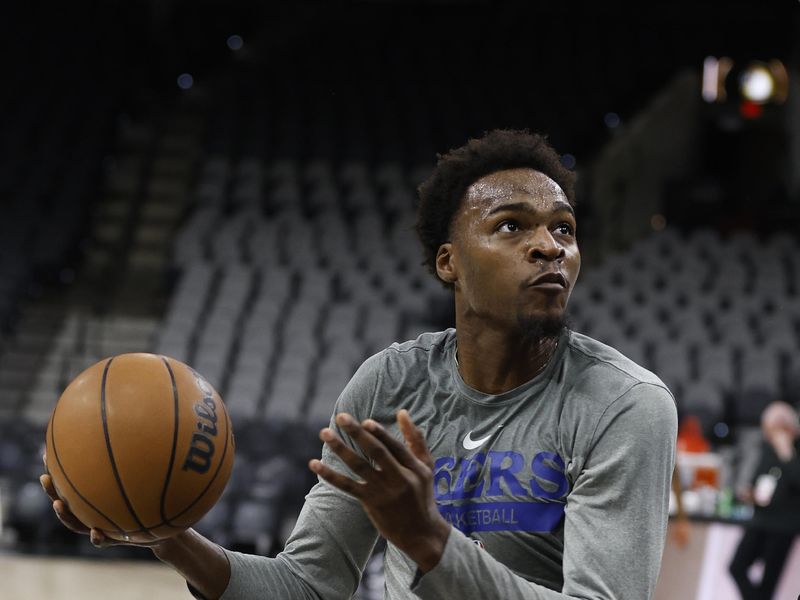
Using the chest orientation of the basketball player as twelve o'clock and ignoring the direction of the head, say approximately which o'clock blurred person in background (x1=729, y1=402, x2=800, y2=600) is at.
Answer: The blurred person in background is roughly at 7 o'clock from the basketball player.

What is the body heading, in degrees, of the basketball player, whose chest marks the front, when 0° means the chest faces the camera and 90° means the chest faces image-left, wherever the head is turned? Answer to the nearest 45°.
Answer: approximately 0°

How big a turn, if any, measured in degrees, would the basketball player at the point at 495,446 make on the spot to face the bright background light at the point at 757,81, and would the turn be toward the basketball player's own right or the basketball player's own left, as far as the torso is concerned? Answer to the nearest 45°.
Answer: approximately 180°
